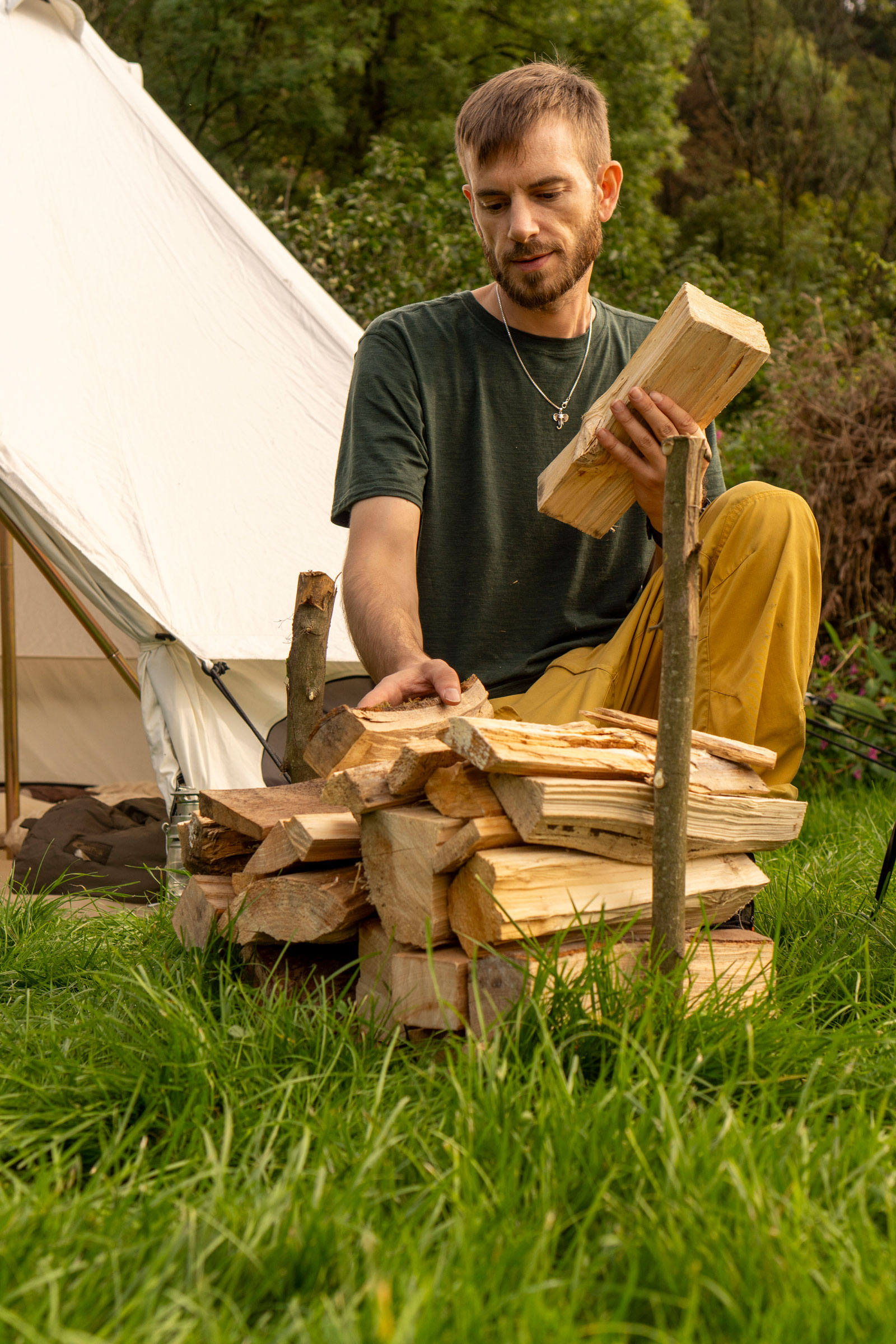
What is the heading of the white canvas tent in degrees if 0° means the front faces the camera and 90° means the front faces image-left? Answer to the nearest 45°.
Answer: approximately 0°

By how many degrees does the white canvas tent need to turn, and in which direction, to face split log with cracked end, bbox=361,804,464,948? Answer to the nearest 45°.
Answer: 0° — it already faces it

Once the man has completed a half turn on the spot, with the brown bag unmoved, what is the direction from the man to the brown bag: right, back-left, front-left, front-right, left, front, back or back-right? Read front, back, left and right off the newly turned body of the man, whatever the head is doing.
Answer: front-left

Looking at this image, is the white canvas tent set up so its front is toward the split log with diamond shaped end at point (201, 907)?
yes

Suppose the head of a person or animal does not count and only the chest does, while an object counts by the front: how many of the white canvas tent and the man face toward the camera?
2

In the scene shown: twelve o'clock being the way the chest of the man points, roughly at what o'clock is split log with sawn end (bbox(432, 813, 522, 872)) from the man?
The split log with sawn end is roughly at 12 o'clock from the man.

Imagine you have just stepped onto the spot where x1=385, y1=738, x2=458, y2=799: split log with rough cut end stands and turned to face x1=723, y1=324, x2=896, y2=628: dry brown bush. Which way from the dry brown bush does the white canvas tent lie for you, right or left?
left

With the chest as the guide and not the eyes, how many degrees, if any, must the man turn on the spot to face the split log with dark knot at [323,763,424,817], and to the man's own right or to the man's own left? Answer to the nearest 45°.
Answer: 0° — they already face it
